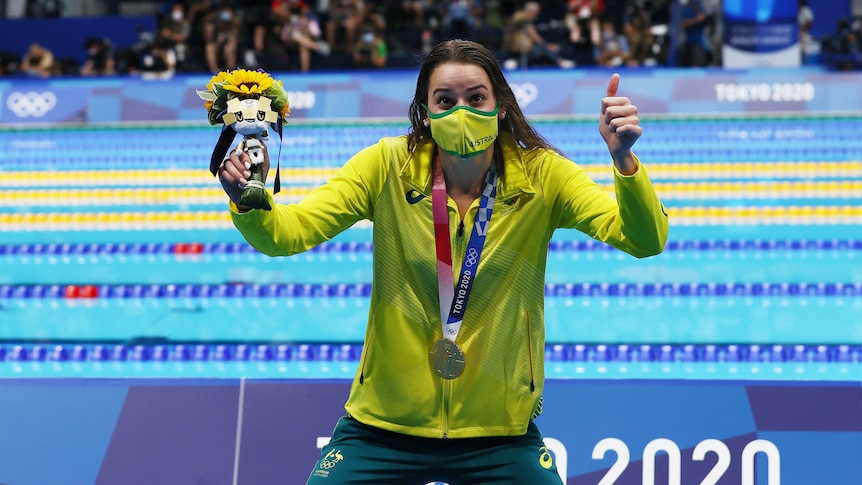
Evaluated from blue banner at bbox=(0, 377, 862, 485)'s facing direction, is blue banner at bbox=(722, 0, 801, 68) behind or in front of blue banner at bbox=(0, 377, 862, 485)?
behind

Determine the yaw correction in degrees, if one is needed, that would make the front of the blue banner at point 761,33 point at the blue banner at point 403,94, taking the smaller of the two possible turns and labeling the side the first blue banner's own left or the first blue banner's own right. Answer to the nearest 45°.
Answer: approximately 90° to the first blue banner's own right

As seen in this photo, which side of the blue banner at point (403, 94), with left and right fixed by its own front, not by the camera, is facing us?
front

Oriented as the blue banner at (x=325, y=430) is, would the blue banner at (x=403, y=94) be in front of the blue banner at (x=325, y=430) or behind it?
behind

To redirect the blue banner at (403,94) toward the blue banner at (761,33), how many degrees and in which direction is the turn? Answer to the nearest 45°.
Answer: approximately 90° to its left

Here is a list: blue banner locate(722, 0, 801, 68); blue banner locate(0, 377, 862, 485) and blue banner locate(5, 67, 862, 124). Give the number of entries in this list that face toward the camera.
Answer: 3

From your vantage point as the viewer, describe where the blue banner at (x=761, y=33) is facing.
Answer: facing the viewer

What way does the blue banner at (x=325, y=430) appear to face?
toward the camera

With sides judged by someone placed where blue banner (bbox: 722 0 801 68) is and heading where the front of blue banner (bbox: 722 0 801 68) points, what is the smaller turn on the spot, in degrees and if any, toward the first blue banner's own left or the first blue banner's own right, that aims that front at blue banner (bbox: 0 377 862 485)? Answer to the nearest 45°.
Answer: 0° — it already faces it

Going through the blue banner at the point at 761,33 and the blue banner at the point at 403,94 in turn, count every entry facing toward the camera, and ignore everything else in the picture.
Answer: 2

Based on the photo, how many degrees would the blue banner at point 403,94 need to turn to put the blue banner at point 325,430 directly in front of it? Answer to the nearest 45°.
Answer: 0° — it already faces it
